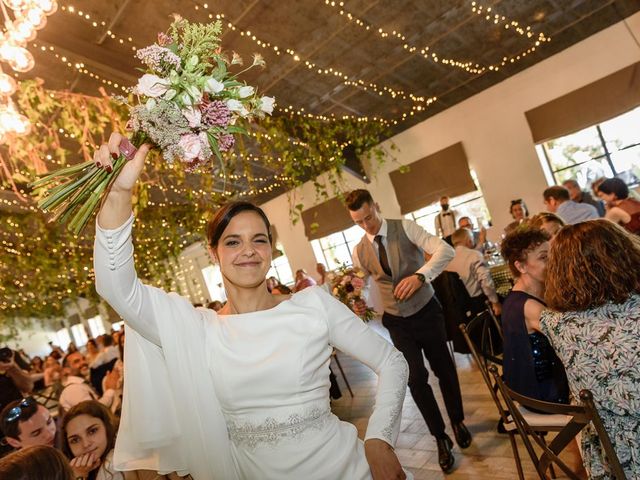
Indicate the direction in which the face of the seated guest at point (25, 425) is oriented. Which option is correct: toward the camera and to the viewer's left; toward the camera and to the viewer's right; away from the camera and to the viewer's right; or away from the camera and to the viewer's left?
toward the camera and to the viewer's right

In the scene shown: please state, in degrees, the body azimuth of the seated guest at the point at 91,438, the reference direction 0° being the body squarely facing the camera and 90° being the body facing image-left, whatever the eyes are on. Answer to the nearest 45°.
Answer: approximately 0°

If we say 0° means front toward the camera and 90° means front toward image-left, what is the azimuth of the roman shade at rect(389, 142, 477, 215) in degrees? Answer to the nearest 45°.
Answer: approximately 45°

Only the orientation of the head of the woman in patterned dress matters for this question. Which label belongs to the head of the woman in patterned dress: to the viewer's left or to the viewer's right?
to the viewer's left

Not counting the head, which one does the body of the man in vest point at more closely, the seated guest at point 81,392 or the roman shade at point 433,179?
the seated guest

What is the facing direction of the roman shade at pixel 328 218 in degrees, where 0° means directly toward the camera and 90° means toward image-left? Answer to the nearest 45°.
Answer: approximately 45°

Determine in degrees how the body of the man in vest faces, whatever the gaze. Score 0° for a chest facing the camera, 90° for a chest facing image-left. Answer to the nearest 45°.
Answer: approximately 45°

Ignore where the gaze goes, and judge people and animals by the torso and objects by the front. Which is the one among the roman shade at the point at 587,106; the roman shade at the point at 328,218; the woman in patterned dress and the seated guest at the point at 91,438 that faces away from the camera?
the woman in patterned dress

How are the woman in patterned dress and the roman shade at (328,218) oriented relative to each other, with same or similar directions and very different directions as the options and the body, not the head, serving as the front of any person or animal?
very different directions

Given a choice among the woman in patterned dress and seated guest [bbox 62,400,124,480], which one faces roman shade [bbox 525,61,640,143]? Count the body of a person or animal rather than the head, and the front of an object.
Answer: the woman in patterned dress

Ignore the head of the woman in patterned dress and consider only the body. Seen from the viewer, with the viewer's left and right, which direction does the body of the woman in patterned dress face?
facing away from the viewer

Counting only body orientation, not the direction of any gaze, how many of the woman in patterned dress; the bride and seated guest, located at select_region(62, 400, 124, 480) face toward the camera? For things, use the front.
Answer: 2

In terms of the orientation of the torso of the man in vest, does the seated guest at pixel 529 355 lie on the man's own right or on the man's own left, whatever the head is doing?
on the man's own left

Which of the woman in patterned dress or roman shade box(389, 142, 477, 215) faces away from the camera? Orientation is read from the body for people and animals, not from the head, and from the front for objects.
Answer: the woman in patterned dress

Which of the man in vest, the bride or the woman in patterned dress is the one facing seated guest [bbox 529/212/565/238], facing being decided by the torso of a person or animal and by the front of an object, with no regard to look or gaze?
the woman in patterned dress
